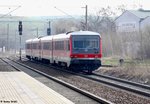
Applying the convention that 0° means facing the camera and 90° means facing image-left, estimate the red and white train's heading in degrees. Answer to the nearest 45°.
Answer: approximately 315°
